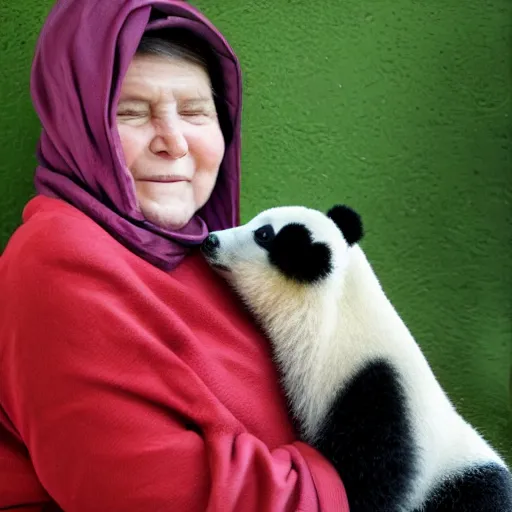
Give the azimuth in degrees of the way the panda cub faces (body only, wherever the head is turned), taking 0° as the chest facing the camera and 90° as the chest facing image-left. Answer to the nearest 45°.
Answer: approximately 90°

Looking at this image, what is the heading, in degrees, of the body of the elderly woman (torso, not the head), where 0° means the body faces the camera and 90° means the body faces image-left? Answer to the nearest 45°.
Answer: approximately 315°
